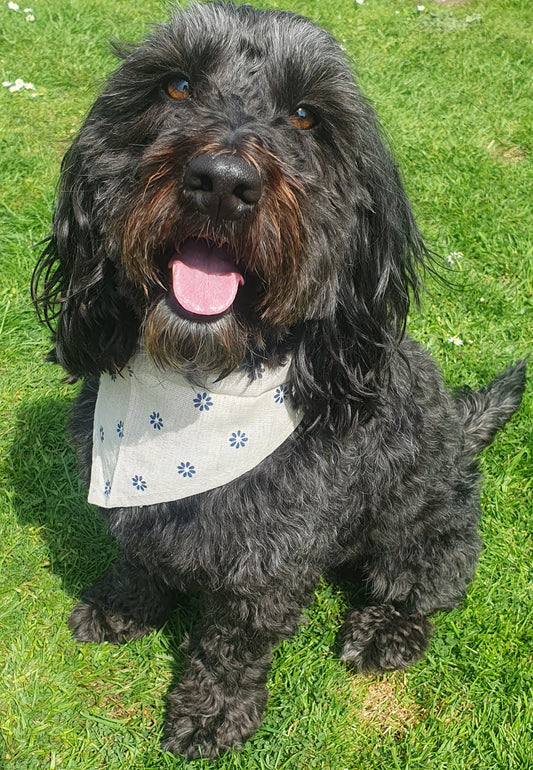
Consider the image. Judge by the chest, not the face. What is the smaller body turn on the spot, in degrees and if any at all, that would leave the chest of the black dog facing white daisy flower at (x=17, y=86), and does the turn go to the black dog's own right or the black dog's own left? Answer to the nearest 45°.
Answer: approximately 90° to the black dog's own right

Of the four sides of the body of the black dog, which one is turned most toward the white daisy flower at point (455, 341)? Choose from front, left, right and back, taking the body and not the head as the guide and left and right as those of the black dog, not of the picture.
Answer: back

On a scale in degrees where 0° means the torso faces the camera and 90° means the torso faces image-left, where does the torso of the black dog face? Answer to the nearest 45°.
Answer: approximately 45°
